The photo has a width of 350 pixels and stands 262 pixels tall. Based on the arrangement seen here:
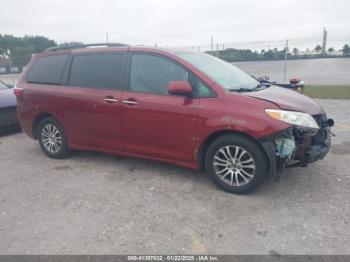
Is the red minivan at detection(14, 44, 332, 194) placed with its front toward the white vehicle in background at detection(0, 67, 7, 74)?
no

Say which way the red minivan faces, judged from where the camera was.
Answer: facing the viewer and to the right of the viewer
